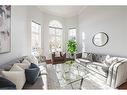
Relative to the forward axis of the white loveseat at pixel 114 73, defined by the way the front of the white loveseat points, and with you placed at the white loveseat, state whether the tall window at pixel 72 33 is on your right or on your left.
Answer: on your right

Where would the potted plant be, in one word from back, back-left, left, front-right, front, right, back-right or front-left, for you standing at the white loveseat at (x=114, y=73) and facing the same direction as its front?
right

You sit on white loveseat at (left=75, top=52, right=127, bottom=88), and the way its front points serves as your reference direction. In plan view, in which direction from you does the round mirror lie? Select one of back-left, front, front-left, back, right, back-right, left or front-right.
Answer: back-right

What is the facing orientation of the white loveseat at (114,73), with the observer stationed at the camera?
facing the viewer and to the left of the viewer

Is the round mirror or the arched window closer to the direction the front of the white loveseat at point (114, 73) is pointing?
the arched window

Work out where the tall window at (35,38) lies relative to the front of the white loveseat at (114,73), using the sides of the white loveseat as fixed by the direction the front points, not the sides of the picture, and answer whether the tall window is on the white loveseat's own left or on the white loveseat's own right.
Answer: on the white loveseat's own right

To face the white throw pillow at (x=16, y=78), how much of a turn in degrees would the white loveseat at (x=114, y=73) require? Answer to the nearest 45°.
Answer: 0° — it already faces it
